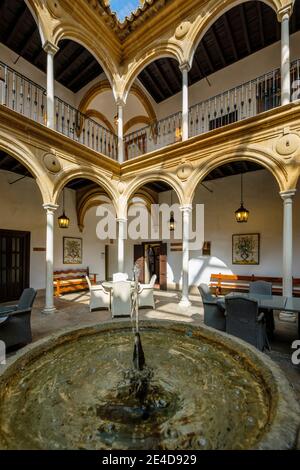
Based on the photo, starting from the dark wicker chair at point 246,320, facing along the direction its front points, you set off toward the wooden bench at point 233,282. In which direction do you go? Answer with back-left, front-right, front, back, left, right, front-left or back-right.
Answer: front-left

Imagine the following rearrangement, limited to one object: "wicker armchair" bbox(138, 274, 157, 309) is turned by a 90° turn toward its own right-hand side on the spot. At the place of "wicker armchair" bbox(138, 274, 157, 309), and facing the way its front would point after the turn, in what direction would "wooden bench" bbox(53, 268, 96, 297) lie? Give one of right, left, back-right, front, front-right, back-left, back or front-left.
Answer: front-left

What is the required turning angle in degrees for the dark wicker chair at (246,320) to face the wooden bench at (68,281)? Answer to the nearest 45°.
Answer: approximately 90° to its left

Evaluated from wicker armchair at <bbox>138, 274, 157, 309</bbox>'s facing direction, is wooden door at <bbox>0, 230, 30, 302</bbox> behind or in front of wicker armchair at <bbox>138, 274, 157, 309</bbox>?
in front

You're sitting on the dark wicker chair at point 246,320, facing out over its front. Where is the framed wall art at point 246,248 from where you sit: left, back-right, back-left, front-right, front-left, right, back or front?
front-left

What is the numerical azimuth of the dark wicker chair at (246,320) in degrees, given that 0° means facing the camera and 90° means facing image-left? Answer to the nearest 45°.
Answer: approximately 225°

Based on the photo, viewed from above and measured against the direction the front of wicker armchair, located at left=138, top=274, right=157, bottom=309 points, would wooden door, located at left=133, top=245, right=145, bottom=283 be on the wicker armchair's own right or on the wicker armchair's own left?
on the wicker armchair's own right
